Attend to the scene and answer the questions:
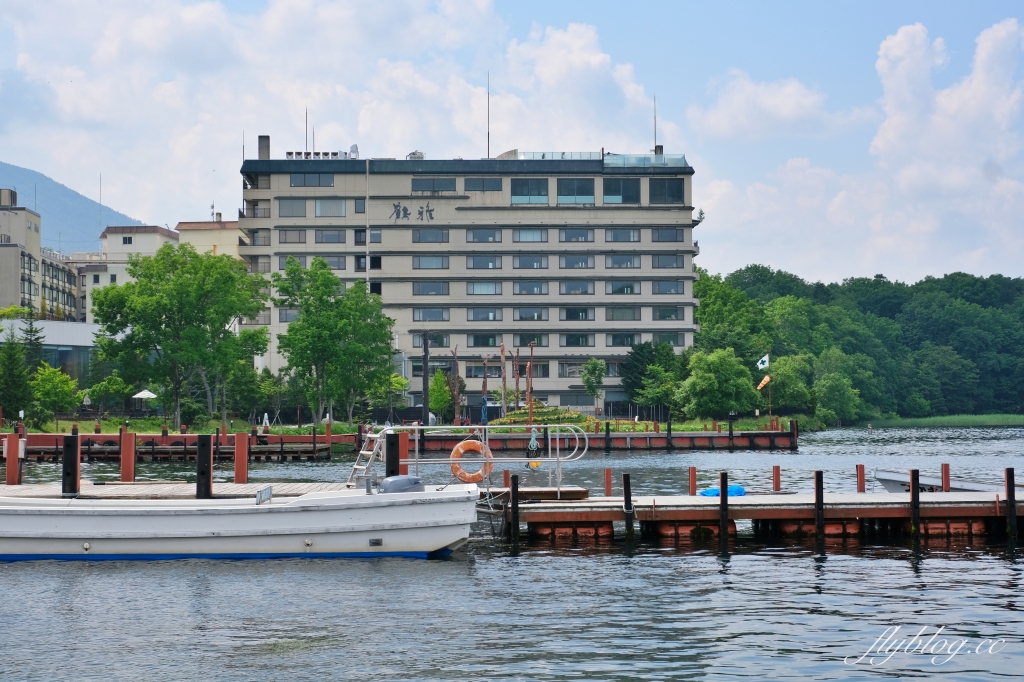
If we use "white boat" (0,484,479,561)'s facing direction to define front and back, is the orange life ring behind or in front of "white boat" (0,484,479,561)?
in front

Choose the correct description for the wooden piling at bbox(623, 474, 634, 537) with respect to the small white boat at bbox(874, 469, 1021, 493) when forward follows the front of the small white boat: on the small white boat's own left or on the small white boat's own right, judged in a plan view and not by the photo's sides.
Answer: on the small white boat's own left

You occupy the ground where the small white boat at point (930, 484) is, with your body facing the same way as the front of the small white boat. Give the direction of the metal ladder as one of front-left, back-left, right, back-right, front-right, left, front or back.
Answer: front-left

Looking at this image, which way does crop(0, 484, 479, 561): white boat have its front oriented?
to the viewer's right

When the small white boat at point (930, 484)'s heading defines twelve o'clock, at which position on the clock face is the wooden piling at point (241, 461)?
The wooden piling is roughly at 11 o'clock from the small white boat.

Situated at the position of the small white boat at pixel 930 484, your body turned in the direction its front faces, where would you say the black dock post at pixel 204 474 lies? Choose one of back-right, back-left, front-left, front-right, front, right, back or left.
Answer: front-left

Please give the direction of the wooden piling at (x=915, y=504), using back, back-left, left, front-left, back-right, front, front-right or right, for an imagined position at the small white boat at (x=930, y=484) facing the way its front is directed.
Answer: left

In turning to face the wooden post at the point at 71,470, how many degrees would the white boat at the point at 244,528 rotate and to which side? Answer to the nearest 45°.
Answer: approximately 135° to its left

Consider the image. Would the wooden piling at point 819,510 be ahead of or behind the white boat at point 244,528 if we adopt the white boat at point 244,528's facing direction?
ahead

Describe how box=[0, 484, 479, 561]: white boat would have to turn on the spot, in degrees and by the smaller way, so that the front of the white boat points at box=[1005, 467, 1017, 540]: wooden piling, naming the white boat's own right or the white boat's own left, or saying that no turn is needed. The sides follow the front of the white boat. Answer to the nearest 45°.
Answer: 0° — it already faces it

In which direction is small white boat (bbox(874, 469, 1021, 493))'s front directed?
to the viewer's left
